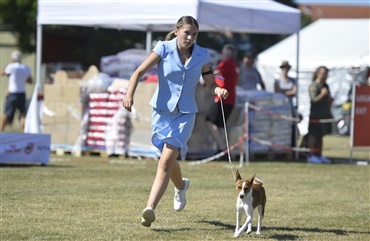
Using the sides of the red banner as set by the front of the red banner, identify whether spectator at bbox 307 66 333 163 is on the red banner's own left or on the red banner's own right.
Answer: on the red banner's own right

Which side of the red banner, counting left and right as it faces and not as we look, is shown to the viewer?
front

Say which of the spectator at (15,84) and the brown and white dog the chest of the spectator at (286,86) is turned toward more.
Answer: the brown and white dog

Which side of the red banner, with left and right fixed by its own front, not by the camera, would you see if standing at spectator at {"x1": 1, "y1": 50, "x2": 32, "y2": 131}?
right

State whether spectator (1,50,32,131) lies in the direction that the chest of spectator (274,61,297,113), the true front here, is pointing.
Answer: no

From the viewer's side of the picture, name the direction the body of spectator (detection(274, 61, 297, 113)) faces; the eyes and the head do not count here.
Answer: toward the camera

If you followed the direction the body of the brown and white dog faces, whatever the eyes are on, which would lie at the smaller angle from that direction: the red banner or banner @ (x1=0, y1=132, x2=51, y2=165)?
the banner

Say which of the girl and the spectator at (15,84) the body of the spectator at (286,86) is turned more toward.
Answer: the girl

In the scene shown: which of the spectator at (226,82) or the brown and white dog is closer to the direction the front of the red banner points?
the brown and white dog

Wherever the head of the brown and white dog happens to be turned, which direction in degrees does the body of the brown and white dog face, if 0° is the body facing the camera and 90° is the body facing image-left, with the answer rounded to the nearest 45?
approximately 45°

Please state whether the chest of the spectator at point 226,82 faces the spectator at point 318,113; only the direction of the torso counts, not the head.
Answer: no
